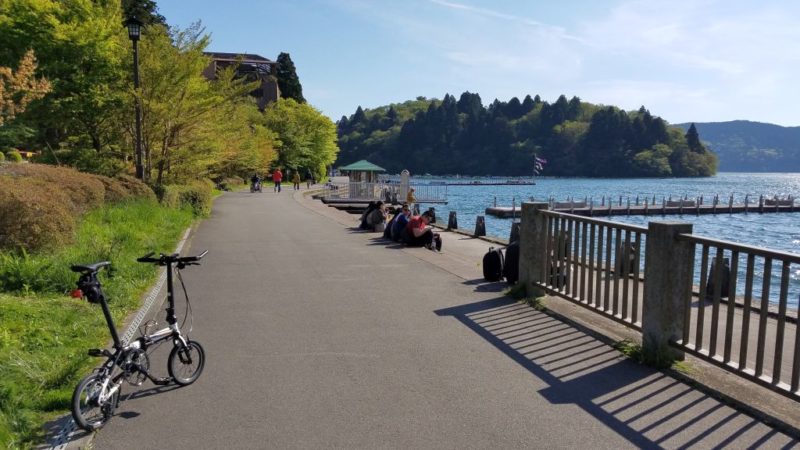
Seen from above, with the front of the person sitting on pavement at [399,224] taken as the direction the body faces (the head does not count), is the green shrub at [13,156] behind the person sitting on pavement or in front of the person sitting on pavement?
behind

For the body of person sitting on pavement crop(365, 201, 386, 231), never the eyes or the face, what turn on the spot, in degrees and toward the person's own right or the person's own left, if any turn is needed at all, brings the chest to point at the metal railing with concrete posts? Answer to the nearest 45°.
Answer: approximately 90° to the person's own right

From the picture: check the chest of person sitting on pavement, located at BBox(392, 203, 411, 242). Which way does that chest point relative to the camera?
to the viewer's right

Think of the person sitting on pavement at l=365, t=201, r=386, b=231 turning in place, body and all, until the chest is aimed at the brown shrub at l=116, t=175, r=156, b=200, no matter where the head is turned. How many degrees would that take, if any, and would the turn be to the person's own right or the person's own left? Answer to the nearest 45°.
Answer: approximately 180°

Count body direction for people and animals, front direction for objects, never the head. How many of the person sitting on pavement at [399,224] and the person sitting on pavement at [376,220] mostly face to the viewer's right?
2

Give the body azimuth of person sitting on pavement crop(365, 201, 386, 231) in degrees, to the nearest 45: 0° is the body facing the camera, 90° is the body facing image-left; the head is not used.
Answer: approximately 270°

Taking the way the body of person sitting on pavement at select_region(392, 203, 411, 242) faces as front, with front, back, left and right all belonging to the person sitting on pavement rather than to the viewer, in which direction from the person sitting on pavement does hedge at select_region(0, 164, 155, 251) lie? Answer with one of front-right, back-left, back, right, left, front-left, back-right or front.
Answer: back-right

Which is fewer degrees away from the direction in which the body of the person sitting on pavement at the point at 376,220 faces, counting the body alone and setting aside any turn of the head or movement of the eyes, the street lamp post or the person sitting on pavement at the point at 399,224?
the person sitting on pavement at the point at 399,224
